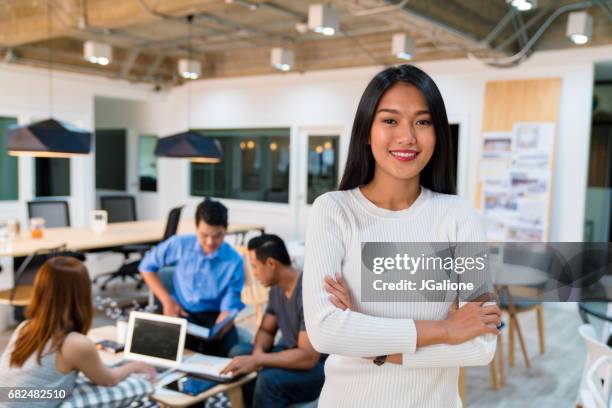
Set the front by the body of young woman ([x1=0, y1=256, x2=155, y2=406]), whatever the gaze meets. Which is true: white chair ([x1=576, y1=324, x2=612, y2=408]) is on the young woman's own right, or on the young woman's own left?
on the young woman's own right

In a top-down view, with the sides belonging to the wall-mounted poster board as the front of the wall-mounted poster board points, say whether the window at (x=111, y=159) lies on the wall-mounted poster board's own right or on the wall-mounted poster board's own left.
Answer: on the wall-mounted poster board's own right

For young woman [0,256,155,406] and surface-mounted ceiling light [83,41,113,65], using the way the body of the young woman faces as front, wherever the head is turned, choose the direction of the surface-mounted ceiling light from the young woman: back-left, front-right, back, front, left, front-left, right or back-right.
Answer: front-left

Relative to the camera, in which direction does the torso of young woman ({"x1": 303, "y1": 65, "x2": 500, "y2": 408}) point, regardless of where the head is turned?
toward the camera

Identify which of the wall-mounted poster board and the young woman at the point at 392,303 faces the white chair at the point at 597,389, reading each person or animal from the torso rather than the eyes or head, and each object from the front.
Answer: the wall-mounted poster board

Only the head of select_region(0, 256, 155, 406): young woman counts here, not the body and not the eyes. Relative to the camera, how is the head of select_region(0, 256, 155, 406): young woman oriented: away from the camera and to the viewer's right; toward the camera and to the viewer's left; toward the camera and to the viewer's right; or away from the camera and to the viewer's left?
away from the camera and to the viewer's right

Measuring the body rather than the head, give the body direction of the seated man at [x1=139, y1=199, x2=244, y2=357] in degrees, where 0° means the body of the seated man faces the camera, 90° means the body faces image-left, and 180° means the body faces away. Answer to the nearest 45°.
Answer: approximately 0°

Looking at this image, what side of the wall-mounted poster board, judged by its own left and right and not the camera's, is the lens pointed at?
front
